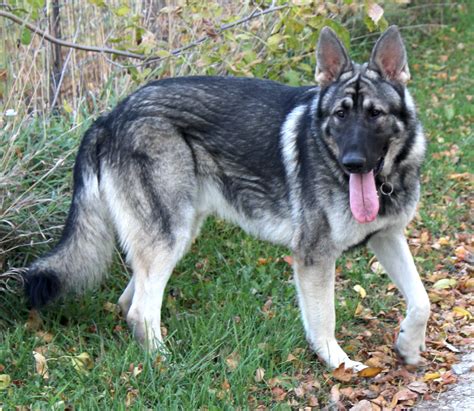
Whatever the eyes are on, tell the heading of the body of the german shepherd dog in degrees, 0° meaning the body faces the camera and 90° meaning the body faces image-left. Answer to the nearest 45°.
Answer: approximately 315°

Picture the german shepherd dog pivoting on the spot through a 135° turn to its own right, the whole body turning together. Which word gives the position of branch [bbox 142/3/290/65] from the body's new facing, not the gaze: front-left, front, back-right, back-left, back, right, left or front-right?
right

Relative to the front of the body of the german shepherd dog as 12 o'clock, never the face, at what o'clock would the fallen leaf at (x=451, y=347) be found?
The fallen leaf is roughly at 11 o'clock from the german shepherd dog.

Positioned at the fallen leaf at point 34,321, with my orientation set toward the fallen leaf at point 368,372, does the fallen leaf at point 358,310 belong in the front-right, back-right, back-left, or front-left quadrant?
front-left

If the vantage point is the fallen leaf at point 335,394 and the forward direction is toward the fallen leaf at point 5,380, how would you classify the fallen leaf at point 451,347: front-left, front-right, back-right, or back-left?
back-right

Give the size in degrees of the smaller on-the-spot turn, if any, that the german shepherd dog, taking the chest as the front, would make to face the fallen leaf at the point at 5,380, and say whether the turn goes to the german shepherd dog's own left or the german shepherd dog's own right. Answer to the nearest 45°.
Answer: approximately 90° to the german shepherd dog's own right

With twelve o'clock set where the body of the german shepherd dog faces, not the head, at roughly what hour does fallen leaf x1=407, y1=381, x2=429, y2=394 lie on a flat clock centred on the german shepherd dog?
The fallen leaf is roughly at 12 o'clock from the german shepherd dog.

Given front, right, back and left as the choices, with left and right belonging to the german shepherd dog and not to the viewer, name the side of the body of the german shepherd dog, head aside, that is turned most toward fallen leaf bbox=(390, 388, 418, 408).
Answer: front

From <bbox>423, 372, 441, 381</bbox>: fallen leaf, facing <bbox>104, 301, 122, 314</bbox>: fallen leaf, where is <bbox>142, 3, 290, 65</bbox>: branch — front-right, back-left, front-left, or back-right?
front-right

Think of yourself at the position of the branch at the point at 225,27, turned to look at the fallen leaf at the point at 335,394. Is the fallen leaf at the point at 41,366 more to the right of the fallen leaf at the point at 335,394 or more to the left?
right

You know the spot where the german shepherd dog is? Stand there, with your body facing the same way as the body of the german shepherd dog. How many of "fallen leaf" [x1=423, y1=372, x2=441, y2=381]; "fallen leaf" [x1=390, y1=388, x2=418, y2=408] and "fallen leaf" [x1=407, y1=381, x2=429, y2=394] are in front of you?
3

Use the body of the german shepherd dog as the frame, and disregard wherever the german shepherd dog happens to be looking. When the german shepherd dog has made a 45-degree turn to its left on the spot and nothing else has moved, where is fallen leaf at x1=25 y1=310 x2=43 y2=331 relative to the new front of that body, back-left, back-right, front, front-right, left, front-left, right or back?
back

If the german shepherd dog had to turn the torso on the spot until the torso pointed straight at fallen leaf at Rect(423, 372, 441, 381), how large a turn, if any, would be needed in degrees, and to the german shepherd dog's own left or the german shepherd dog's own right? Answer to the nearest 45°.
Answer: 0° — it already faces it
